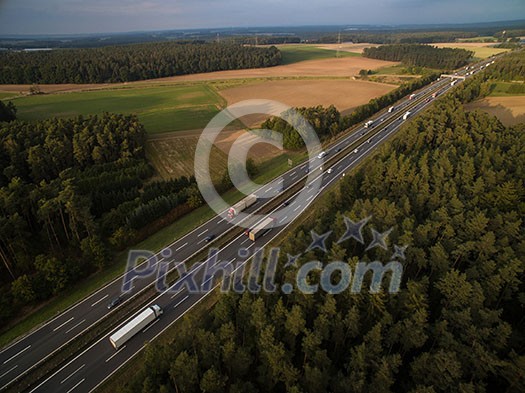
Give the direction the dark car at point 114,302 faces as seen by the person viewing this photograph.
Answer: facing the viewer and to the left of the viewer

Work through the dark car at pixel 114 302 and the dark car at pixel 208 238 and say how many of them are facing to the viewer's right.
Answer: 0

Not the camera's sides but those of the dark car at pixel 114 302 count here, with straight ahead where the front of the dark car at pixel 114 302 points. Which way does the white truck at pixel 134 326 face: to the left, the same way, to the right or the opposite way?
the opposite way

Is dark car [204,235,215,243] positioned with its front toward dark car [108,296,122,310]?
yes

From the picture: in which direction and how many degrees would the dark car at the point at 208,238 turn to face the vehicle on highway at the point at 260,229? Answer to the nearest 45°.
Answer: approximately 135° to its left

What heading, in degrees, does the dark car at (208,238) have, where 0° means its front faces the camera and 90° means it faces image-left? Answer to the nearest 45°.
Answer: approximately 45°

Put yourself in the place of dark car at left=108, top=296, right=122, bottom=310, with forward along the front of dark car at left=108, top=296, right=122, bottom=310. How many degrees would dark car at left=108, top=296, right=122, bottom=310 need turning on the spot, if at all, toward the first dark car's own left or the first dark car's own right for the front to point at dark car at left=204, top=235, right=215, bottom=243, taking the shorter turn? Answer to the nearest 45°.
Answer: approximately 135° to the first dark car's own left

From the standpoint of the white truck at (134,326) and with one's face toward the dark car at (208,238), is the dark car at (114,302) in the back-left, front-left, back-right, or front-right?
front-left

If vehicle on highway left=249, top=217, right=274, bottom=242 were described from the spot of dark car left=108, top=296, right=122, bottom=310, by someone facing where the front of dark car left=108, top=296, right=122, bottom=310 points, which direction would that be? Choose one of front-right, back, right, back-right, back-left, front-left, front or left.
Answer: back-left

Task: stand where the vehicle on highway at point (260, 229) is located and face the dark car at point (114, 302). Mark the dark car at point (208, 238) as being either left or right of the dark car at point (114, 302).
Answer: right

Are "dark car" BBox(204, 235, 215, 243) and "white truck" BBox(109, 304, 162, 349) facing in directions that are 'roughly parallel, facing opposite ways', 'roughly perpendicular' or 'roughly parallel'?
roughly parallel, facing opposite ways

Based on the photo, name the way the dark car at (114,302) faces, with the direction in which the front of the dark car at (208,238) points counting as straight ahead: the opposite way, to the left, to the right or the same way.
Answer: the same way

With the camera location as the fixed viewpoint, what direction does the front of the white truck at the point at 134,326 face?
facing away from the viewer and to the right of the viewer

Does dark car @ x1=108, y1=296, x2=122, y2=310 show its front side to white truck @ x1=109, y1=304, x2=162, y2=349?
no

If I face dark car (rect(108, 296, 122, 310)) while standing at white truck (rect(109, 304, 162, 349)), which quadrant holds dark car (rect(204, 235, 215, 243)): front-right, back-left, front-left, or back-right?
front-right

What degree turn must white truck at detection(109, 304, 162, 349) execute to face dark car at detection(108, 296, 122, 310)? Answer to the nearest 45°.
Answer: approximately 45° to its left

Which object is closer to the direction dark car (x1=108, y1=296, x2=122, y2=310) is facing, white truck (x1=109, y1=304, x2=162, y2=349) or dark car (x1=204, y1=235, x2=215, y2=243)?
the white truck

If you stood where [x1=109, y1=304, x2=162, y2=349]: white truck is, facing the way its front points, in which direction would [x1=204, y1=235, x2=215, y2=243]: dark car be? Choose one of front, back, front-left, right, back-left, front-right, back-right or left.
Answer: front
